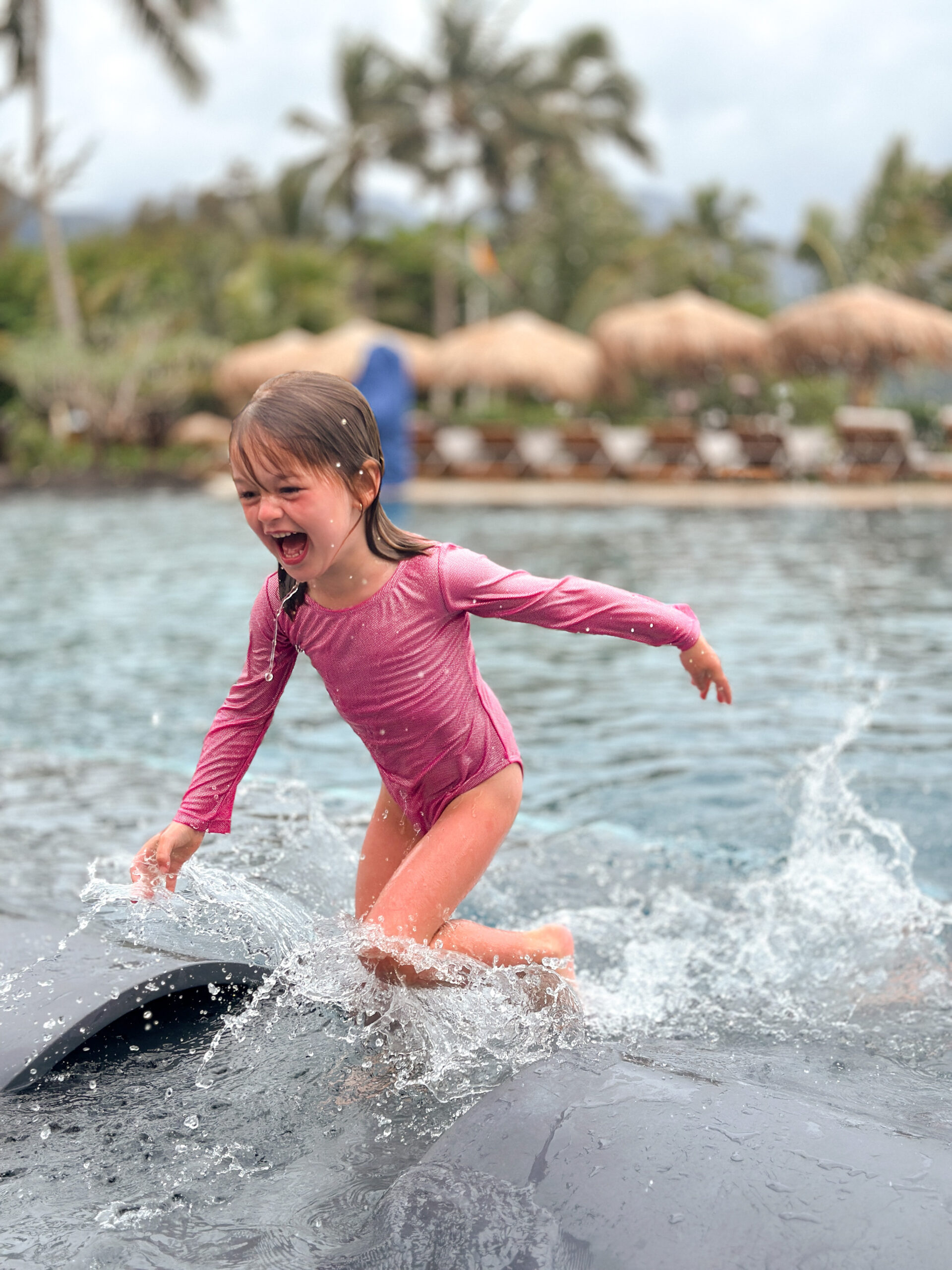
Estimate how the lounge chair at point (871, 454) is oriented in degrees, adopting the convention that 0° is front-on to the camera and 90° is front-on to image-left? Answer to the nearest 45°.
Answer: approximately 0°

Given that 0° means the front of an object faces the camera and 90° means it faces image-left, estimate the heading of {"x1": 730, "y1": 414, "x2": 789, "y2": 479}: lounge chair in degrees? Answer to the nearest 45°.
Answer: approximately 0°

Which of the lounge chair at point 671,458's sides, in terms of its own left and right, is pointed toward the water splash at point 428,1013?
front

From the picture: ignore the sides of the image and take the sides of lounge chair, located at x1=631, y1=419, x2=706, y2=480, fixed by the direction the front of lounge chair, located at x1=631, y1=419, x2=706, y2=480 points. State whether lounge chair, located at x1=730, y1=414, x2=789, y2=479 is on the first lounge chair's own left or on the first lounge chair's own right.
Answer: on the first lounge chair's own left

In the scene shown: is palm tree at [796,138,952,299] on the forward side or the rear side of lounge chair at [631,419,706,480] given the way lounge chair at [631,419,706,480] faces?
on the rear side

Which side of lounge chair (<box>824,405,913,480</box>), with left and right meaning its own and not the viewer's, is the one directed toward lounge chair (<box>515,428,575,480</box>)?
right

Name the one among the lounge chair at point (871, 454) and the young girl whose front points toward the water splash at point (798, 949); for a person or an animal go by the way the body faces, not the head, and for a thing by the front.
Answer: the lounge chair

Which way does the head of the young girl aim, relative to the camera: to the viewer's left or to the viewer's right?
to the viewer's left

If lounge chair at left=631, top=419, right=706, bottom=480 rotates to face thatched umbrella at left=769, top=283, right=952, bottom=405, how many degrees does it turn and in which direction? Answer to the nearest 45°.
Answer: approximately 135° to its left

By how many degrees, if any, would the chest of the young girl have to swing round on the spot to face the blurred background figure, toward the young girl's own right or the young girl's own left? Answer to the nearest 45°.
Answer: approximately 135° to the young girl's own right
